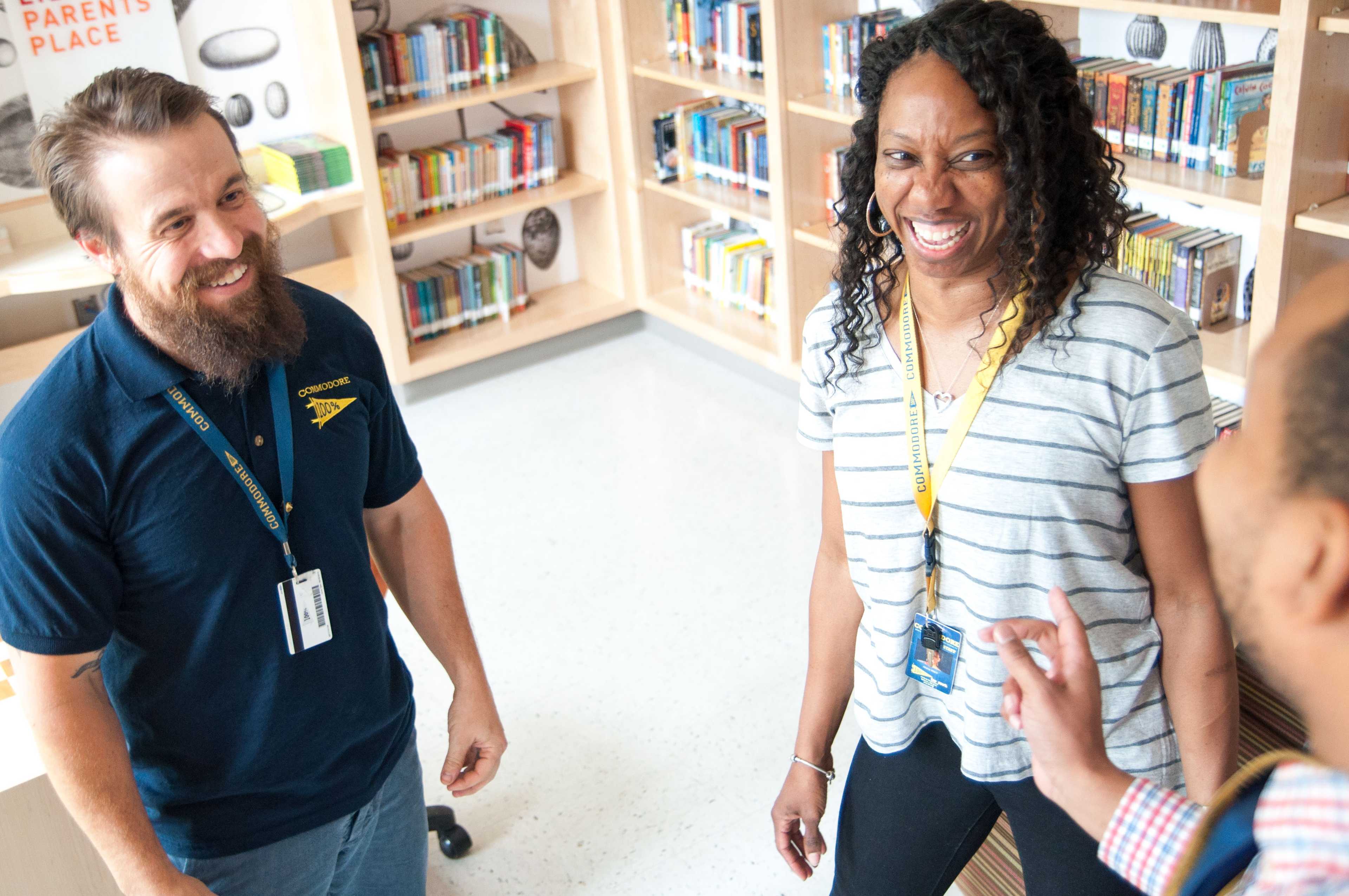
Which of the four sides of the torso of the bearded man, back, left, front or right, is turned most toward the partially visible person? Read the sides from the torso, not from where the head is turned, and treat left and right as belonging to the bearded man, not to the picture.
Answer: front

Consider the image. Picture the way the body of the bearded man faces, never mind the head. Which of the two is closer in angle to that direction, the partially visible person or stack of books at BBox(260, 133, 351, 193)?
the partially visible person

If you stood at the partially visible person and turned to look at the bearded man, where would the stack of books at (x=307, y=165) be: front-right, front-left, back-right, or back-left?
front-right

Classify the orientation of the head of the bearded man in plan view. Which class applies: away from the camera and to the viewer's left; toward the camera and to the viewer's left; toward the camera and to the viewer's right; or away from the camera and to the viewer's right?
toward the camera and to the viewer's right

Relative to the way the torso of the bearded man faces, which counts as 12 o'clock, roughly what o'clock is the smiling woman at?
The smiling woman is roughly at 11 o'clock from the bearded man.

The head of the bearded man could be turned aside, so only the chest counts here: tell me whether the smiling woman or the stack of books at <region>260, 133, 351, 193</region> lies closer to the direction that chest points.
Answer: the smiling woman

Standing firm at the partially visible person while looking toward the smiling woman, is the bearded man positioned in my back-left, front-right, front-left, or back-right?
front-left

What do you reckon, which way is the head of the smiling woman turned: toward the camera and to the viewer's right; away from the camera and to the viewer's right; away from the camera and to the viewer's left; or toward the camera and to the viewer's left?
toward the camera and to the viewer's right

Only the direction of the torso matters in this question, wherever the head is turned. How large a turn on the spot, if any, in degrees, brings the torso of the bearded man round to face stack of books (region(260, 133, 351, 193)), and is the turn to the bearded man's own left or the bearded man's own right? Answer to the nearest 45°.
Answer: approximately 135° to the bearded man's own left

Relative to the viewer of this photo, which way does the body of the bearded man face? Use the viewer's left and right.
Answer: facing the viewer and to the right of the viewer
